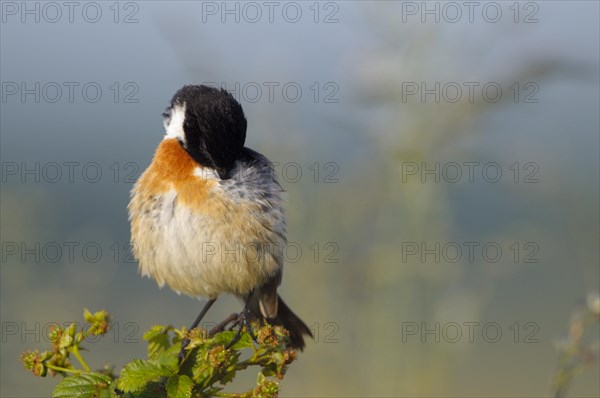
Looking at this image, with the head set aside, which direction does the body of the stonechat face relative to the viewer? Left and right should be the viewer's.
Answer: facing the viewer and to the left of the viewer
